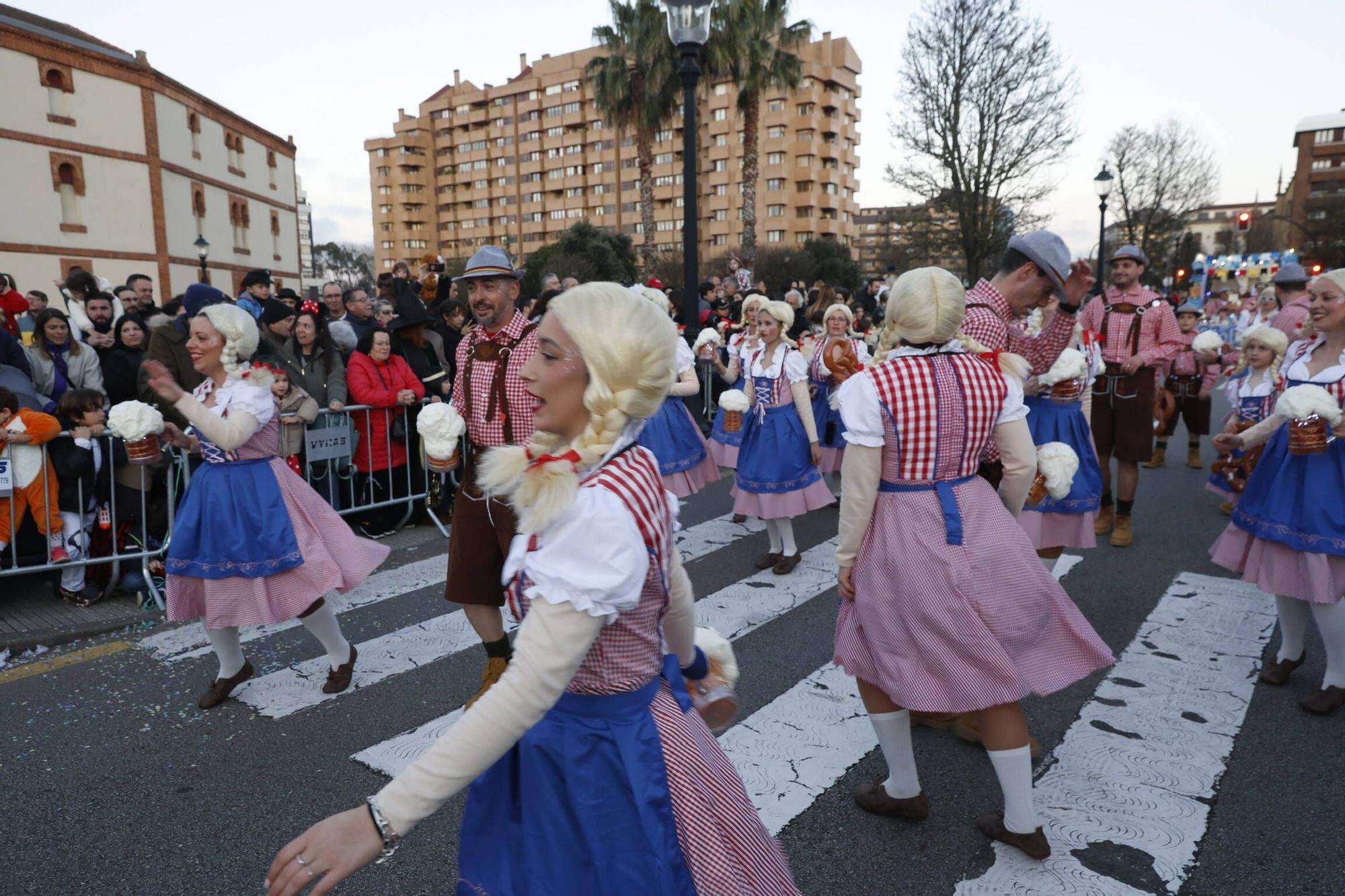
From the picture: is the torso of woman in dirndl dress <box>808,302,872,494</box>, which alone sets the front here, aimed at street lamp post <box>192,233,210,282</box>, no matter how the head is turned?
no

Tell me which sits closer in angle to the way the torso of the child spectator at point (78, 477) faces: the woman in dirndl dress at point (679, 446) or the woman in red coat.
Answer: the woman in dirndl dress

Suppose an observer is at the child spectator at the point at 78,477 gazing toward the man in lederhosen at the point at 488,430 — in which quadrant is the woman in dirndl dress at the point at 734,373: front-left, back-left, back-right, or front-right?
front-left

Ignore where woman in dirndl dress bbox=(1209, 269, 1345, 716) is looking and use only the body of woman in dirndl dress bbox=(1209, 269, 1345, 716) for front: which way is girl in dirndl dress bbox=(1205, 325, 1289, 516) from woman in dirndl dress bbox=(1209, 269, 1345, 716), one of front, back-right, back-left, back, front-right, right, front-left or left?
back-right

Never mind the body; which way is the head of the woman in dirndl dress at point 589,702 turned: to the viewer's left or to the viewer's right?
to the viewer's left

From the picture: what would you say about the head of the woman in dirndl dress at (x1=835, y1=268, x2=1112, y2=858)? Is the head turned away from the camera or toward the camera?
away from the camera

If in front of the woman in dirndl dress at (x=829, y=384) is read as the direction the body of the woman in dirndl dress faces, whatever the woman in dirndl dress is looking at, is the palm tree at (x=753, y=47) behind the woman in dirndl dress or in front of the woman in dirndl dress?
behind

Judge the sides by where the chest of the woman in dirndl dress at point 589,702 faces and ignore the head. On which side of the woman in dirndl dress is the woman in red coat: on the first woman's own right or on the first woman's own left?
on the first woman's own right

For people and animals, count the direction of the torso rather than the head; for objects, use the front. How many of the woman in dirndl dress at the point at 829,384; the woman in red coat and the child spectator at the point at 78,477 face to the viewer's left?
0

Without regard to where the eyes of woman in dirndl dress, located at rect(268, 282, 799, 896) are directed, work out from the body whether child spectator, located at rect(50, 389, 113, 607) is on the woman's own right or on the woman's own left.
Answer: on the woman's own right

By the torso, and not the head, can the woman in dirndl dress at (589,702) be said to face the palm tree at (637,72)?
no

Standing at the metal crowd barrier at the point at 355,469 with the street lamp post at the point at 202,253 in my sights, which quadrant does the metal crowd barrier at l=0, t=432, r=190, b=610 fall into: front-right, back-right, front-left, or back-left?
back-left

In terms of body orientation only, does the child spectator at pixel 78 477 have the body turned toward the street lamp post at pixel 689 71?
no
